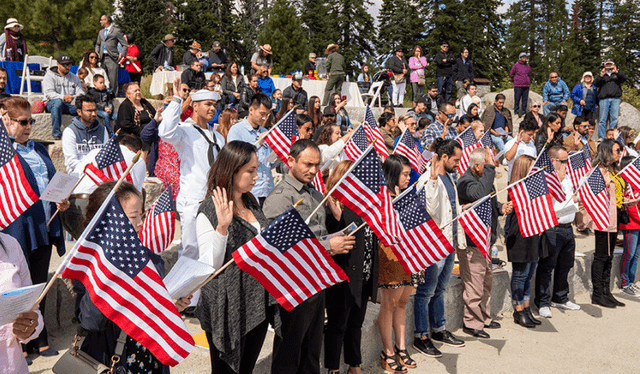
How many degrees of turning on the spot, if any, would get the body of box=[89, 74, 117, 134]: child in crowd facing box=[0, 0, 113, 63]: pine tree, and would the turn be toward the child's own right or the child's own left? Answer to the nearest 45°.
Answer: approximately 135° to the child's own left

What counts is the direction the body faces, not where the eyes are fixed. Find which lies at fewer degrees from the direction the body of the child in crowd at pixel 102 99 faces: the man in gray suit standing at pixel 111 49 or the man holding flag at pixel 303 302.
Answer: the man holding flag

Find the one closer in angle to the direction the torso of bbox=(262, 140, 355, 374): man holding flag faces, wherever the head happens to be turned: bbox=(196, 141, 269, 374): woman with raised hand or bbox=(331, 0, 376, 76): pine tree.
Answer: the woman with raised hand

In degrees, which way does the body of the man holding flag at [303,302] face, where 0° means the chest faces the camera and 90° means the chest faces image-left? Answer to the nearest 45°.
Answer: approximately 315°

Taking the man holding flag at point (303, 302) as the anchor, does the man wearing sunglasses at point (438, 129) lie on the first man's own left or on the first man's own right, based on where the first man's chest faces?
on the first man's own left

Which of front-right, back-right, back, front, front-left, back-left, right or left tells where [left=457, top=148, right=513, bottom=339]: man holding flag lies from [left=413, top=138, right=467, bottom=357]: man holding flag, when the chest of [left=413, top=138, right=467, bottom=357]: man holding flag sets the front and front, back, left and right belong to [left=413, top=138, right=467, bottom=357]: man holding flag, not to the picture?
left

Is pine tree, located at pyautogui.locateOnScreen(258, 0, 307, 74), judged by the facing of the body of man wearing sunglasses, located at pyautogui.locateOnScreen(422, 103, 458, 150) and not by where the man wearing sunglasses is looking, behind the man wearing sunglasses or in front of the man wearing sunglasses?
behind

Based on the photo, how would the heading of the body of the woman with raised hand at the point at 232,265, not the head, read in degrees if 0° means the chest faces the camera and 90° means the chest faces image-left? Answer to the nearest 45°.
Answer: approximately 315°
